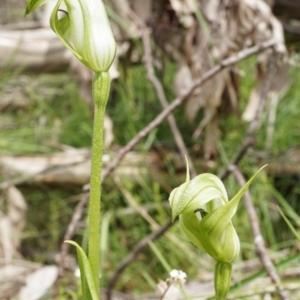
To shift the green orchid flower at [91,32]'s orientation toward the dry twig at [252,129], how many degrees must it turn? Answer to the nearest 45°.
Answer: approximately 135° to its right

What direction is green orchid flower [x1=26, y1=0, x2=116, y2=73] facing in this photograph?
to the viewer's left

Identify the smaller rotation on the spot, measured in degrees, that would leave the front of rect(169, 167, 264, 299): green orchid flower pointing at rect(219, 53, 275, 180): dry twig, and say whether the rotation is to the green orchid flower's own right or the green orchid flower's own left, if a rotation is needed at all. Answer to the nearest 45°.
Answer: approximately 135° to the green orchid flower's own right

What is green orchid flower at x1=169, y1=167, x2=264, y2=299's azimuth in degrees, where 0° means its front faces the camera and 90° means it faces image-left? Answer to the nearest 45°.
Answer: approximately 45°

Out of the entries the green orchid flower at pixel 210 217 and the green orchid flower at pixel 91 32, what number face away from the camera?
0
